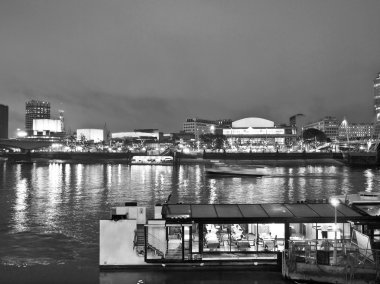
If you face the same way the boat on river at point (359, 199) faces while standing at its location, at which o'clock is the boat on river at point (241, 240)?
the boat on river at point (241, 240) is roughly at 10 o'clock from the boat on river at point (359, 199).

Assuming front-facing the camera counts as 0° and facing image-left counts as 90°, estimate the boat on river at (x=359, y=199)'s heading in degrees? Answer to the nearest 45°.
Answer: approximately 90°
